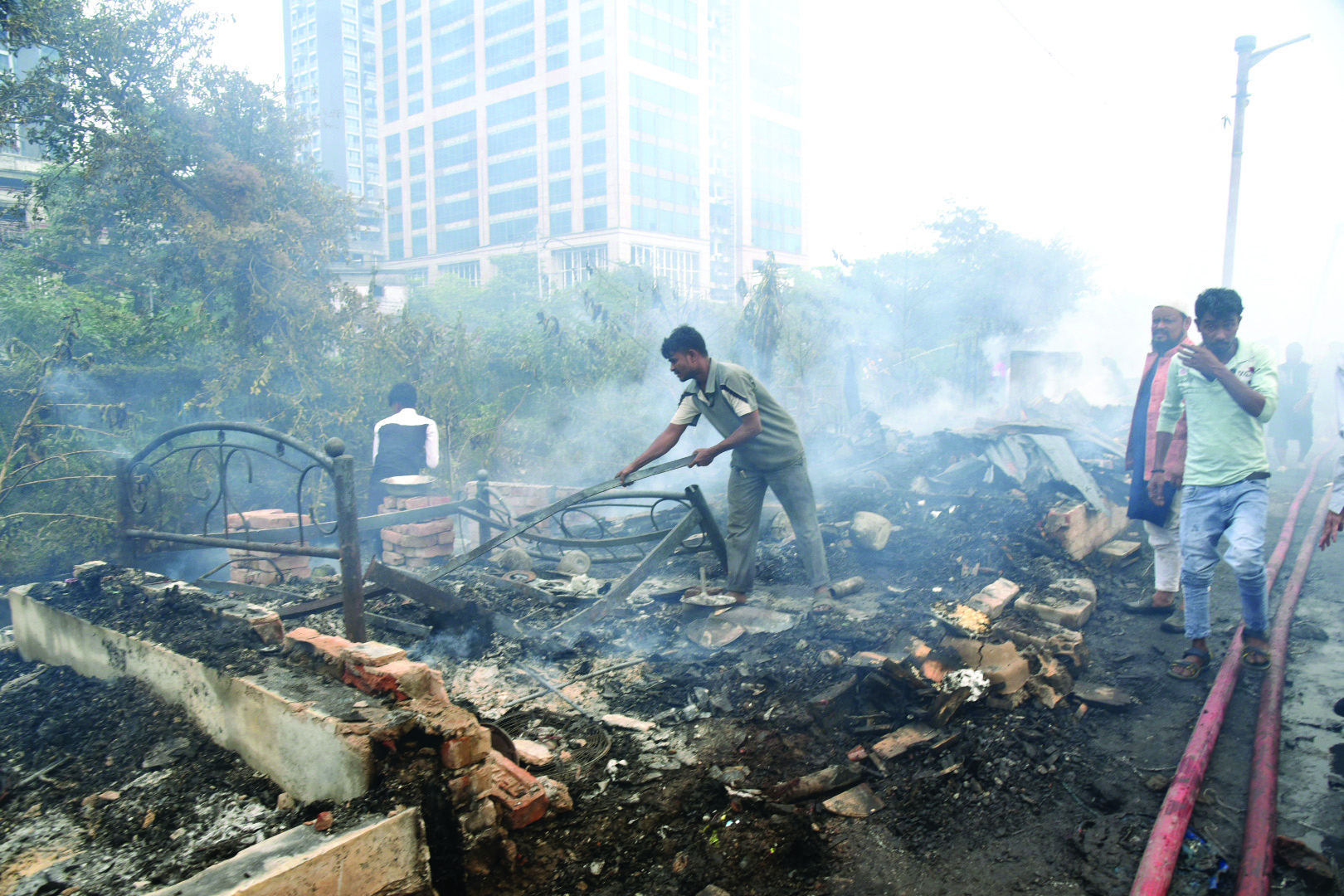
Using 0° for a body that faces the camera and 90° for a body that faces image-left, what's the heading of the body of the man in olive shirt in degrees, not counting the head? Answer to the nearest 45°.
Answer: approximately 45°

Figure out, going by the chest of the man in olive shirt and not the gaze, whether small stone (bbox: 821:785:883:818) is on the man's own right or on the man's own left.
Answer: on the man's own left

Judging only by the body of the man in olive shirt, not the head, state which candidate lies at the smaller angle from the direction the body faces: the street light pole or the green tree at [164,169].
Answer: the green tree

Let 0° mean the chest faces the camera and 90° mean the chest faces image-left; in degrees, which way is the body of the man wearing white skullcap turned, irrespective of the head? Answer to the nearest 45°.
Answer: approximately 45°

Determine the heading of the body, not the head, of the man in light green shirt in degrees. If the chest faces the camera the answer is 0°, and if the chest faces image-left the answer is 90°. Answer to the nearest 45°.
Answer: approximately 0°

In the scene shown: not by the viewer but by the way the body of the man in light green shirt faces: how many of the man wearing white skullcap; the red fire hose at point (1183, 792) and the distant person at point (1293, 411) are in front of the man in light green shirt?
1

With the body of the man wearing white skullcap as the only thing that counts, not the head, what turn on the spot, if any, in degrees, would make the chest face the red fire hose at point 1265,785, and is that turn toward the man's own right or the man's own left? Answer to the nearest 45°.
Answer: approximately 45° to the man's own left

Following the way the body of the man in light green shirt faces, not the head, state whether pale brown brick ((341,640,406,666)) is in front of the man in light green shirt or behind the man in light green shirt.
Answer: in front

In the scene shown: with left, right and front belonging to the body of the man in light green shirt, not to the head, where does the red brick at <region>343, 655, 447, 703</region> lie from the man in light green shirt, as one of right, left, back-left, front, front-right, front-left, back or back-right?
front-right

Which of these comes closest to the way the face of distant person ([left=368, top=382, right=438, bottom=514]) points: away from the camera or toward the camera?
away from the camera
